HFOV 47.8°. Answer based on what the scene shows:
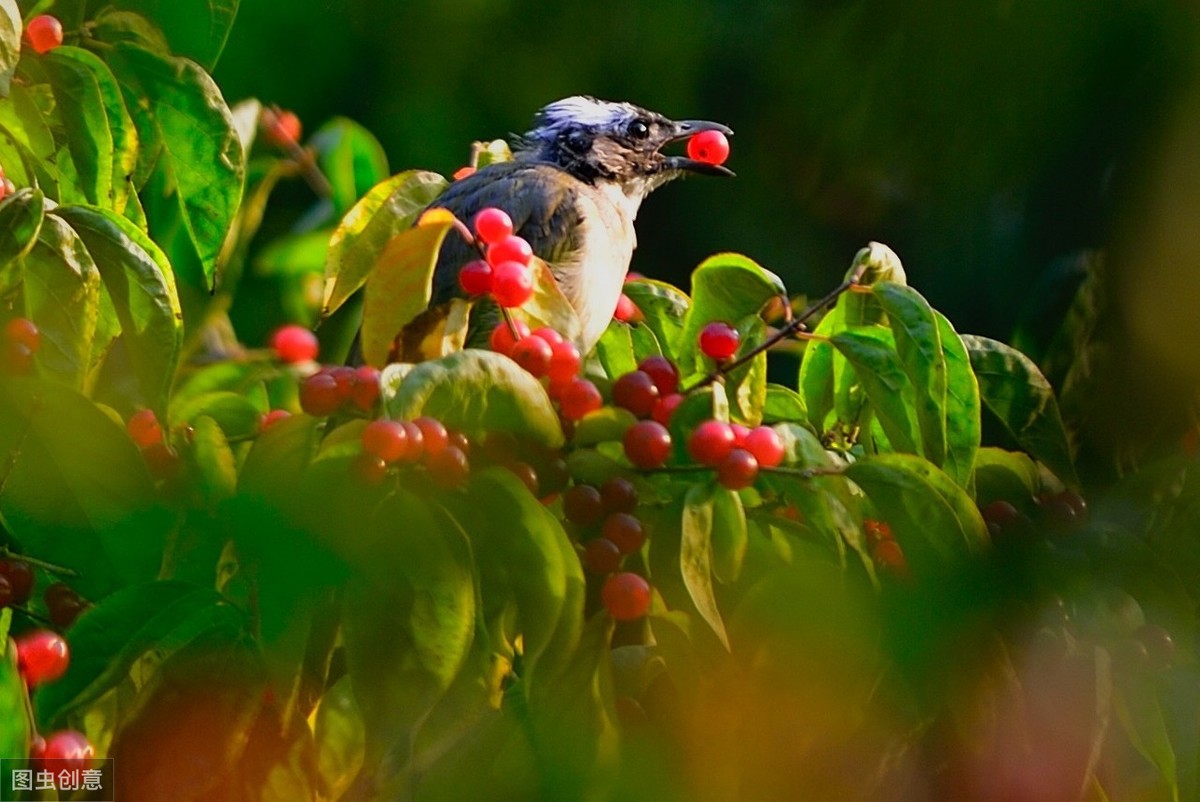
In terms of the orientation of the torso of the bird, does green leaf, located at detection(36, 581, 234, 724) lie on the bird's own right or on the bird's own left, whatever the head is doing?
on the bird's own right

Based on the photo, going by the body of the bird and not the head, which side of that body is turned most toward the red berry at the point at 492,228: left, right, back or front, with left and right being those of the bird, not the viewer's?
right

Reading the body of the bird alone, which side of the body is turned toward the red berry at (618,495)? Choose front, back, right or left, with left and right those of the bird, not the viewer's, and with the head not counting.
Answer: right

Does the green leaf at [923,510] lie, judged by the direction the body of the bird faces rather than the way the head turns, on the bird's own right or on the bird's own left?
on the bird's own right

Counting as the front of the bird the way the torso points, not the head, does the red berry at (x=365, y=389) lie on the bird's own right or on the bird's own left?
on the bird's own right

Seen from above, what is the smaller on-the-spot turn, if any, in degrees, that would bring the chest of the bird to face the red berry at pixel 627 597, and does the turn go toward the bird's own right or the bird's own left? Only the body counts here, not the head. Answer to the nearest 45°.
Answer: approximately 90° to the bird's own right

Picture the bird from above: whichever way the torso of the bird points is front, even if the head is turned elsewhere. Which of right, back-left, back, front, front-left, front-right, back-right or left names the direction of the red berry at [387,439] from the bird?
right

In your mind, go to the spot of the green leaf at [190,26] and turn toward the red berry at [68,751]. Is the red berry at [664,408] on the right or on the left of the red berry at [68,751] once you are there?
left

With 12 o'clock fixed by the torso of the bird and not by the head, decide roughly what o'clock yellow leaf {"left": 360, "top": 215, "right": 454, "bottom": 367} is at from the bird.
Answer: The yellow leaf is roughly at 5 o'clock from the bird.

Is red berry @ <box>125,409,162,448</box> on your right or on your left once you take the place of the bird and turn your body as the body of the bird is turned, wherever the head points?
on your right

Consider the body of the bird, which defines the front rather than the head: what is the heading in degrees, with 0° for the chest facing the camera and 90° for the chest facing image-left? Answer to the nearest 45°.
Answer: approximately 270°

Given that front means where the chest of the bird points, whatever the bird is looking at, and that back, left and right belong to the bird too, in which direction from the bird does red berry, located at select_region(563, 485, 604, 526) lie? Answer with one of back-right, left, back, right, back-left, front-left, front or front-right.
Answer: right

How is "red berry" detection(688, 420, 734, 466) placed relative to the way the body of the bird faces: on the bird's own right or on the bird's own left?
on the bird's own right
